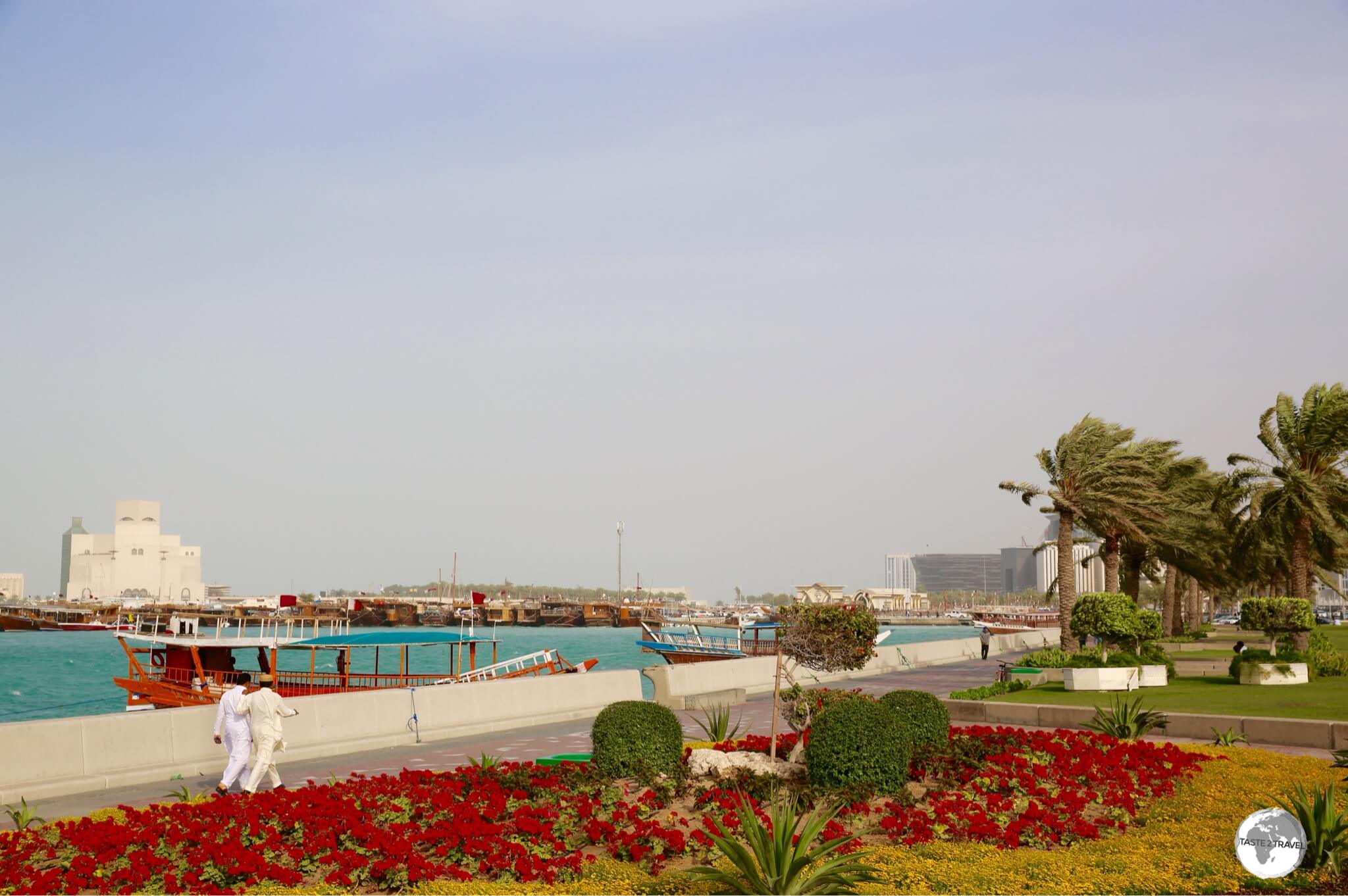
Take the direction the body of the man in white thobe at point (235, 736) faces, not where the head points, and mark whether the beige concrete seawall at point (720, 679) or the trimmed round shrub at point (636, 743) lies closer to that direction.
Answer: the beige concrete seawall

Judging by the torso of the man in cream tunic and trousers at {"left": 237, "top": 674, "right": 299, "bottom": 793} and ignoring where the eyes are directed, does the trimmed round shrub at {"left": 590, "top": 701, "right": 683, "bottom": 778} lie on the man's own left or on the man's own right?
on the man's own right

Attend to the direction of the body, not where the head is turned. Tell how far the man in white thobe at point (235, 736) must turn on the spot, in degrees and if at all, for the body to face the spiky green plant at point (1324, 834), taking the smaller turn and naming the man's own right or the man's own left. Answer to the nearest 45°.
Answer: approximately 90° to the man's own right
